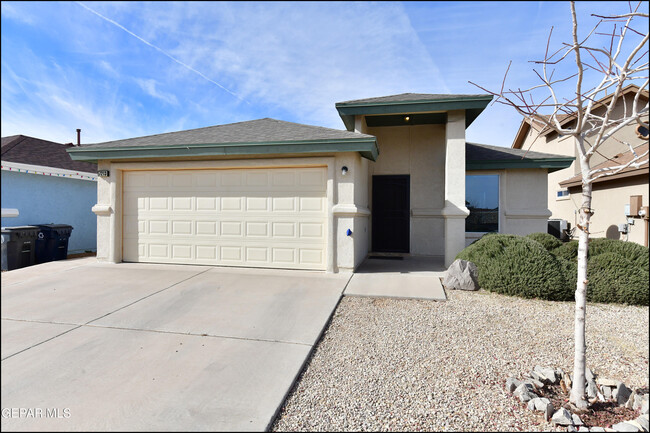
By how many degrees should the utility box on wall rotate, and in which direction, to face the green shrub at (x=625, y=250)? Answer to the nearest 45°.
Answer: approximately 45° to its left

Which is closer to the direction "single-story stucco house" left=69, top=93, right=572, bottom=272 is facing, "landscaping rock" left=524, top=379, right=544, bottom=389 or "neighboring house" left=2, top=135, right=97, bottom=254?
the landscaping rock

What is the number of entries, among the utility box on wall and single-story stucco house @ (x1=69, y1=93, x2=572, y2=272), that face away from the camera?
0

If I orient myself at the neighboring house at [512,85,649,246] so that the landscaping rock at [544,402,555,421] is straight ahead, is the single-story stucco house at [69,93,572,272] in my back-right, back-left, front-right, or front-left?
front-right

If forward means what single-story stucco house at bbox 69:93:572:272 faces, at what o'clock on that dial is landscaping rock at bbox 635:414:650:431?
The landscaping rock is roughly at 11 o'clock from the single-story stucco house.

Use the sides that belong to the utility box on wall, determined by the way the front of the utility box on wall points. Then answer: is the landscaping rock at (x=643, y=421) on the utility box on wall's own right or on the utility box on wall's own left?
on the utility box on wall's own left

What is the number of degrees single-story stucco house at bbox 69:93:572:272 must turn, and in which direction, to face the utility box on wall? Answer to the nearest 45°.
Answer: approximately 90° to its left

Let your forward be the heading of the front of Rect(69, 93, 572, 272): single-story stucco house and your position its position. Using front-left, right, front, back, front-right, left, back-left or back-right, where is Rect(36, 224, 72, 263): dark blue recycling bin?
right

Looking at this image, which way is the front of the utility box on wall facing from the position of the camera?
facing the viewer and to the left of the viewer

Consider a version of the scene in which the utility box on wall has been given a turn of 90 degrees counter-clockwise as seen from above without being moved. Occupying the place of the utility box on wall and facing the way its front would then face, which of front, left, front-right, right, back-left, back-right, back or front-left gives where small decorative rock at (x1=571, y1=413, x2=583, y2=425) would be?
front-right

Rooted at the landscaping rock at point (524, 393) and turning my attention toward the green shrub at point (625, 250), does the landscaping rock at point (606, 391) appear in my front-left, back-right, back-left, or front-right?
front-right

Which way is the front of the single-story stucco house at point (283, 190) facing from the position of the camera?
facing the viewer

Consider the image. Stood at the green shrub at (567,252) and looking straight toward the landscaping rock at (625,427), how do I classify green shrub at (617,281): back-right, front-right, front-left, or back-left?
front-left

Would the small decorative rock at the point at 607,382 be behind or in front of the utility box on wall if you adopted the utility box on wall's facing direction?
in front

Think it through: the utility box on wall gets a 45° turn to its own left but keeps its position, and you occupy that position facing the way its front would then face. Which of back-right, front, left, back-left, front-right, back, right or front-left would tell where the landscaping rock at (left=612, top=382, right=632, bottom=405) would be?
front
